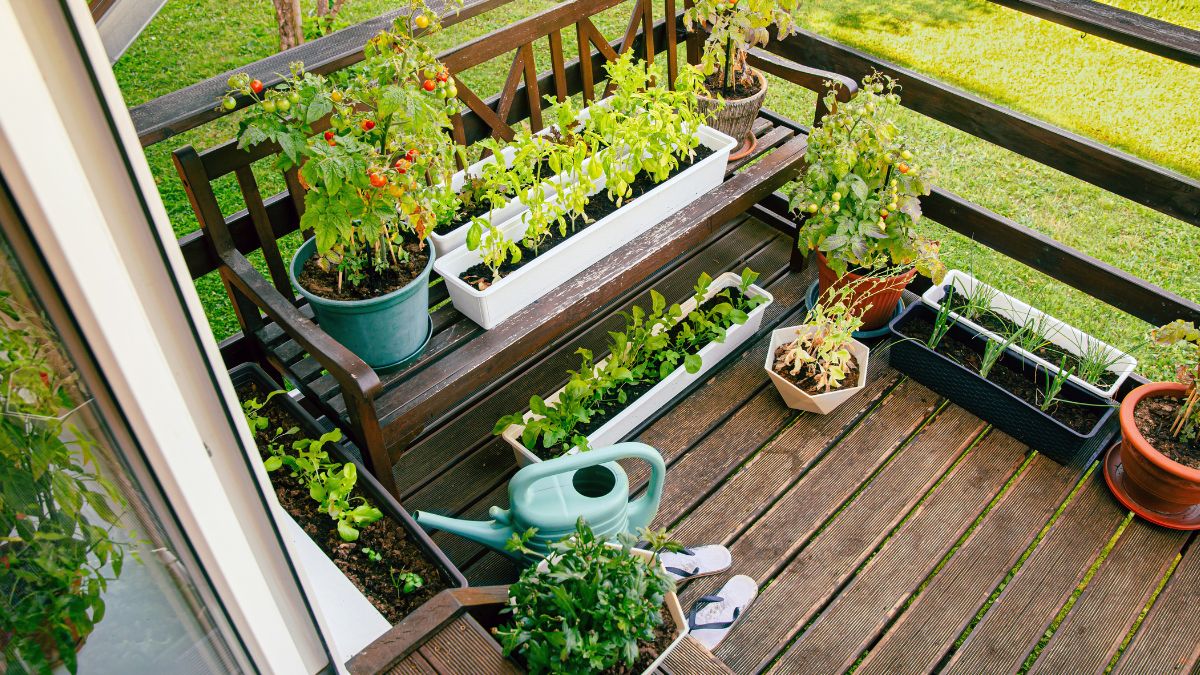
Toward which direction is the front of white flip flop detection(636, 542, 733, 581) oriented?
to the viewer's left

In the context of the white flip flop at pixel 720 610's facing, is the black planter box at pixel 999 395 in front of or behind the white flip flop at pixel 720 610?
behind

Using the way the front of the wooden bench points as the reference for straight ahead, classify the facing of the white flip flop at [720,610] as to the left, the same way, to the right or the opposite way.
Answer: to the right

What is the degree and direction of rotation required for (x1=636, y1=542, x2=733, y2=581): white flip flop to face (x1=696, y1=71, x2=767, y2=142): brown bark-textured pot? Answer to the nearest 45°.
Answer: approximately 90° to its right

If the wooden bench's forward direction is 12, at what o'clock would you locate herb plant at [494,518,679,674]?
The herb plant is roughly at 1 o'clock from the wooden bench.

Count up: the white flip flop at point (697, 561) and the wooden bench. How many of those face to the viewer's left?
1

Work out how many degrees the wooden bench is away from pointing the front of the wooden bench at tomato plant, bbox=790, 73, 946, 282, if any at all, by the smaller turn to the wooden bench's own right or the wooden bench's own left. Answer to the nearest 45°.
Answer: approximately 45° to the wooden bench's own left

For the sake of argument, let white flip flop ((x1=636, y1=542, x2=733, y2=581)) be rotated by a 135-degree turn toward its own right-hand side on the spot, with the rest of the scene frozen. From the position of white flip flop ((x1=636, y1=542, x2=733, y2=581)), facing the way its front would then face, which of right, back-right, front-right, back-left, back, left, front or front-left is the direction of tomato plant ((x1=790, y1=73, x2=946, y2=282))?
front

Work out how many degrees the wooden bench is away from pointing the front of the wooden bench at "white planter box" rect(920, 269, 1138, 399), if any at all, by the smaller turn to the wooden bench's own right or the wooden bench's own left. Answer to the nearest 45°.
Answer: approximately 45° to the wooden bench's own left

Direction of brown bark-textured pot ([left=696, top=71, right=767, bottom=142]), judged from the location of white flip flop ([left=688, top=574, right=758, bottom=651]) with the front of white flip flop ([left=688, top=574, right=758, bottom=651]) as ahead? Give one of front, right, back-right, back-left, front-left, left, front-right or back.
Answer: back-right
